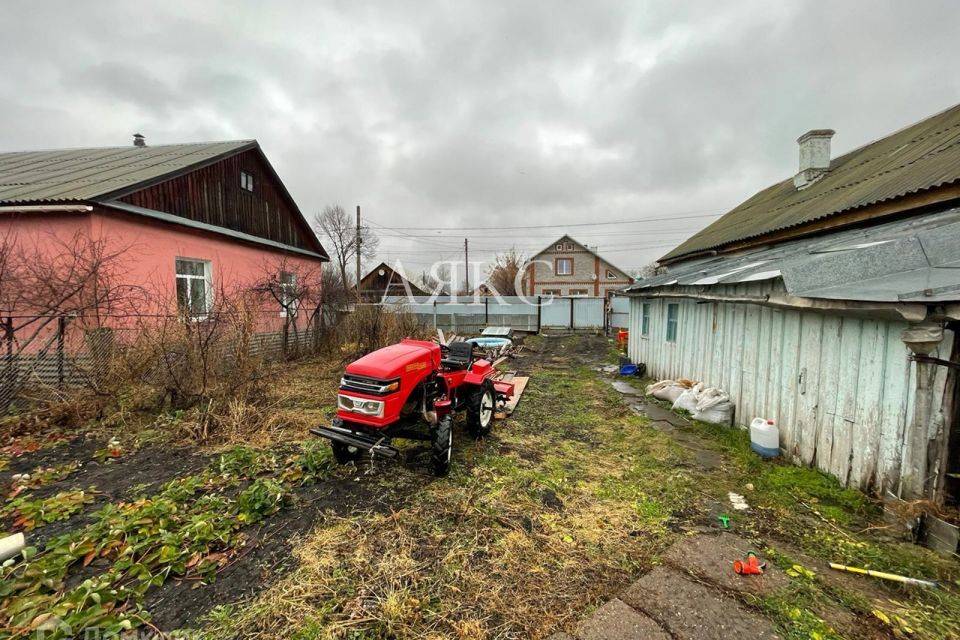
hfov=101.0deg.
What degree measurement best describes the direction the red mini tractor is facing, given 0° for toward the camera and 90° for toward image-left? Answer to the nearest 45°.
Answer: approximately 45°

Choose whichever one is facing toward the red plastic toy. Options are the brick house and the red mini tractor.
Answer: the brick house

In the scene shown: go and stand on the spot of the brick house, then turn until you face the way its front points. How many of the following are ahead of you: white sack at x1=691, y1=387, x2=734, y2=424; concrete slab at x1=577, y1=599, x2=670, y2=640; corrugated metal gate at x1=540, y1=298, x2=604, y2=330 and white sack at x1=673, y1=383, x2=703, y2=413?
4

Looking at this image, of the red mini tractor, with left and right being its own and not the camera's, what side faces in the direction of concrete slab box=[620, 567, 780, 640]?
left

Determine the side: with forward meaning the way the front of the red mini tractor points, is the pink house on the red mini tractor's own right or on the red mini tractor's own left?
on the red mini tractor's own right

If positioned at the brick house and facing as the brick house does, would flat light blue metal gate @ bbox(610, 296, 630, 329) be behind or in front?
in front

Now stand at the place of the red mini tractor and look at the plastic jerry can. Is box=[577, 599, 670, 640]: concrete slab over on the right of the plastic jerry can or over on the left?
right

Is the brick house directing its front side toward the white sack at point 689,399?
yes

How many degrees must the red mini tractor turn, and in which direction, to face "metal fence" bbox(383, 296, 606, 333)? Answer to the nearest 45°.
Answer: approximately 135° to its right

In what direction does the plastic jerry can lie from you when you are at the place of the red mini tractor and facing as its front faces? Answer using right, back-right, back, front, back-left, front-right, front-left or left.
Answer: back-left

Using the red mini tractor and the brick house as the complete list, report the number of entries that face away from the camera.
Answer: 0

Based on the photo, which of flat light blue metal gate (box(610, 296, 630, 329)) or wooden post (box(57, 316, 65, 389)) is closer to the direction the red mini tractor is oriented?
the wooden post

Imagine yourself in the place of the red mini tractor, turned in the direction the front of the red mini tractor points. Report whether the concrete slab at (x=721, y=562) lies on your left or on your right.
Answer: on your left

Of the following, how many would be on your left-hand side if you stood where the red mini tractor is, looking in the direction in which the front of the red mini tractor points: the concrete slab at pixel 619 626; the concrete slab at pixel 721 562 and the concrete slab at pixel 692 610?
3
